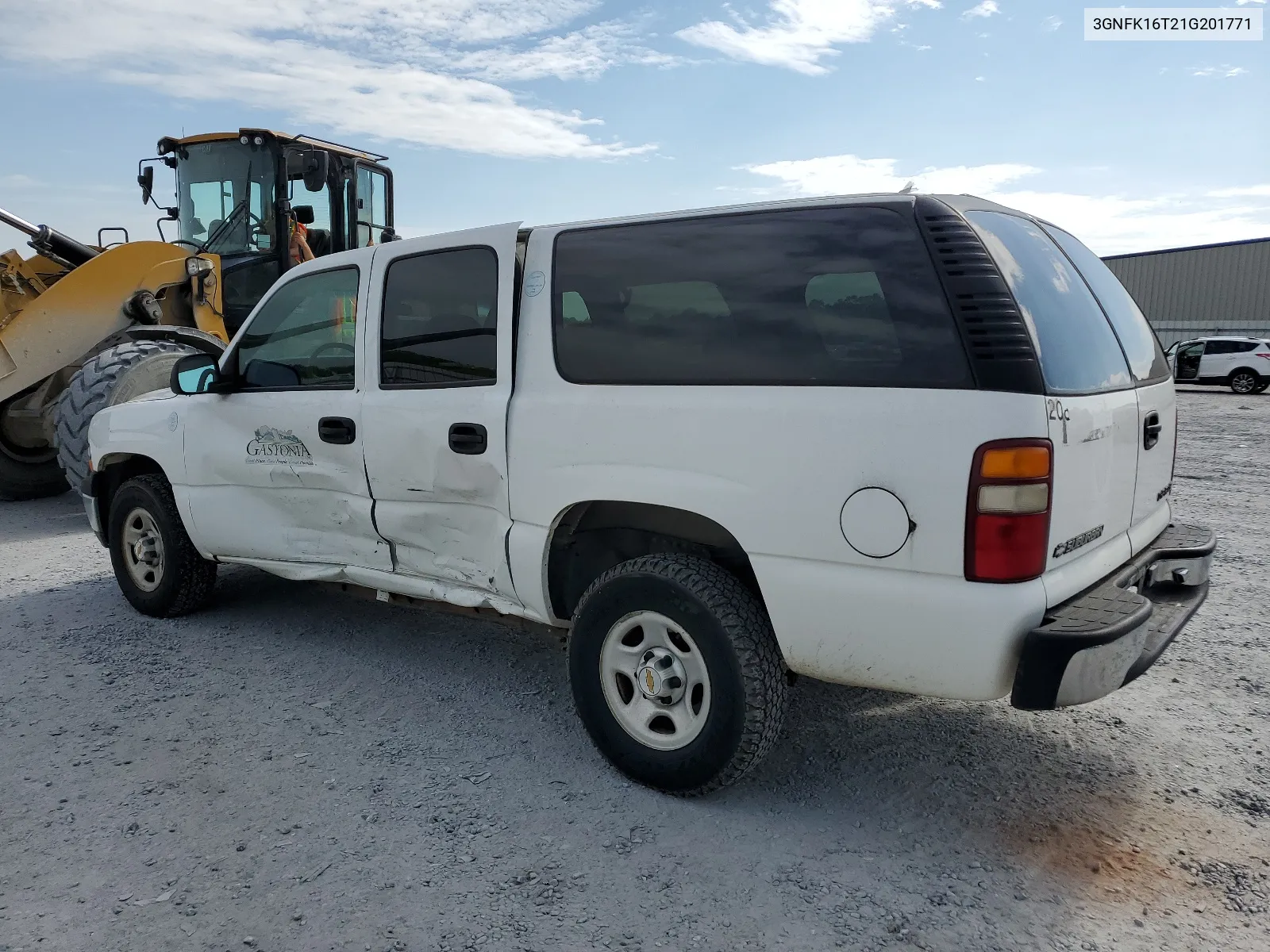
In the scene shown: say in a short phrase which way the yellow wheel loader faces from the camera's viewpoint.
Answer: facing the viewer and to the left of the viewer

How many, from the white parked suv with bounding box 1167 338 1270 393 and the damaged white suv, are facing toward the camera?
0

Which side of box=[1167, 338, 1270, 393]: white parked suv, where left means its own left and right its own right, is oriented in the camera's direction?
left

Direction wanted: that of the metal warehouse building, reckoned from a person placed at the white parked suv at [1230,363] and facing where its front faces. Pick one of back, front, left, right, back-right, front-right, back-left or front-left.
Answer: right

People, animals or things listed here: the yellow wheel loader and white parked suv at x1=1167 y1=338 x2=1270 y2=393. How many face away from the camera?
0

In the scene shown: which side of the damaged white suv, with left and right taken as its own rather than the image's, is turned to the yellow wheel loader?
front

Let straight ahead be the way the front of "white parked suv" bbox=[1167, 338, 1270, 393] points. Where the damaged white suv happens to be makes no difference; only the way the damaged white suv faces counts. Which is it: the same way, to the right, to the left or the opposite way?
the same way

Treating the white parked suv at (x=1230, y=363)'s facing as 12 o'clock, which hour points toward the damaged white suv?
The damaged white suv is roughly at 9 o'clock from the white parked suv.

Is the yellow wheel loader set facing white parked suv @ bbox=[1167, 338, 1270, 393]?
no

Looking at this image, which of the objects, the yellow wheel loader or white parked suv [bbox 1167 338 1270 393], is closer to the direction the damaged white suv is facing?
the yellow wheel loader

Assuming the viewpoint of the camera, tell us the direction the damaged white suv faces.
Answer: facing away from the viewer and to the left of the viewer

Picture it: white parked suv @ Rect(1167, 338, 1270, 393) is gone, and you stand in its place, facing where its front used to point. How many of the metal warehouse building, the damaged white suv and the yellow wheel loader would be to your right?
1

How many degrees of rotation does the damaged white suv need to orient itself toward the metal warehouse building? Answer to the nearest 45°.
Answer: approximately 90° to its right

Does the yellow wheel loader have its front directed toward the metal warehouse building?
no
